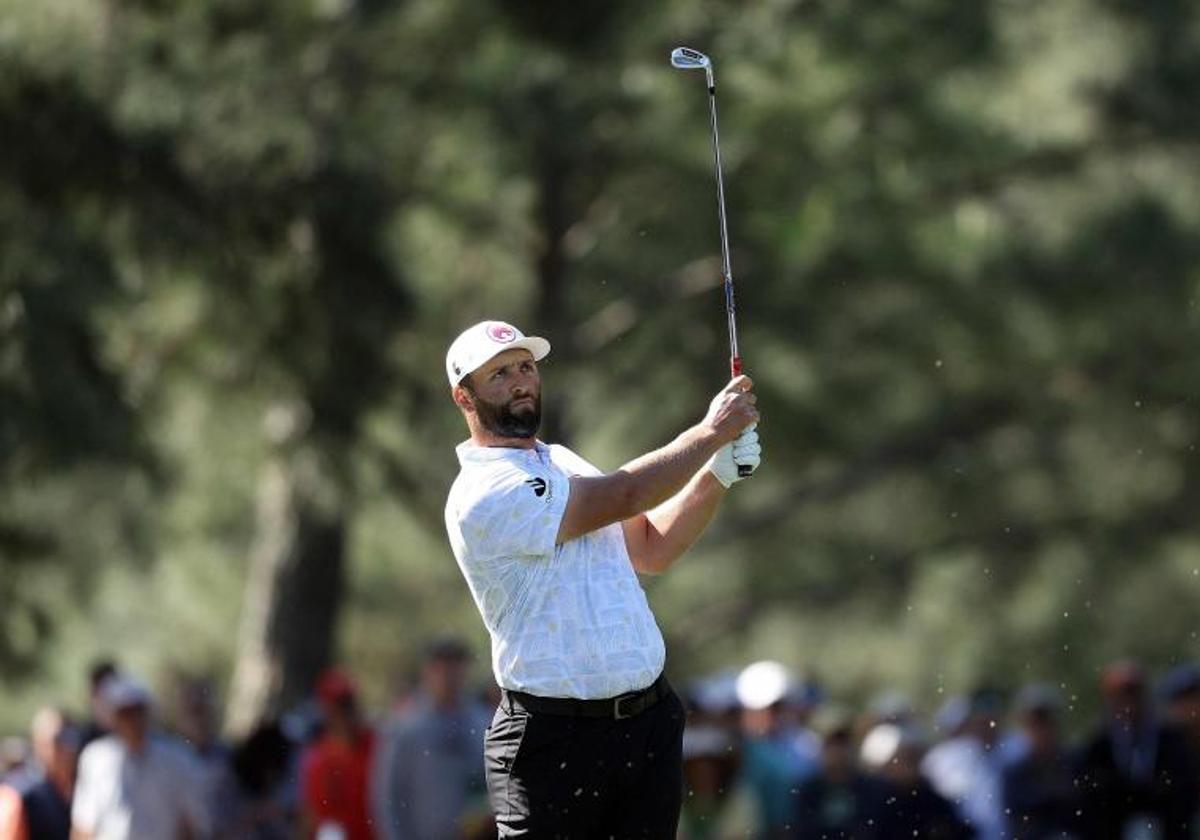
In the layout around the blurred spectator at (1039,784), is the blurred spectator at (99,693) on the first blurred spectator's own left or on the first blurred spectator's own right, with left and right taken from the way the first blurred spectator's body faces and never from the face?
on the first blurred spectator's own right

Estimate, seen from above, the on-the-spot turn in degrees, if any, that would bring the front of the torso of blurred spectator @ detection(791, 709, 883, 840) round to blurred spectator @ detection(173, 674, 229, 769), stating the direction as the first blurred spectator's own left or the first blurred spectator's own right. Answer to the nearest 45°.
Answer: approximately 90° to the first blurred spectator's own right

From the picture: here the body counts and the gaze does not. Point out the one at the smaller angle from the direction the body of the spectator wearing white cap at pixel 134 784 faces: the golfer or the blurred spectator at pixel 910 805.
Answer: the golfer

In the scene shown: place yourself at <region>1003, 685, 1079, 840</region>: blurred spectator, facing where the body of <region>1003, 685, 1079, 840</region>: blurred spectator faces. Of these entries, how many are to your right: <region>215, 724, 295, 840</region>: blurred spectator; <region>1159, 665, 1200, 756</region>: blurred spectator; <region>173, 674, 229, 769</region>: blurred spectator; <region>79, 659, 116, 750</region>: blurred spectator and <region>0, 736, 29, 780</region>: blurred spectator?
4

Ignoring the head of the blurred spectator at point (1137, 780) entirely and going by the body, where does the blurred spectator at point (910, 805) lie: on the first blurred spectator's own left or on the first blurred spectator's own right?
on the first blurred spectator's own right

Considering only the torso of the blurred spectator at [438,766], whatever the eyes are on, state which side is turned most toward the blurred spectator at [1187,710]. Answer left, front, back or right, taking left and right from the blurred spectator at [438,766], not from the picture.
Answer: left

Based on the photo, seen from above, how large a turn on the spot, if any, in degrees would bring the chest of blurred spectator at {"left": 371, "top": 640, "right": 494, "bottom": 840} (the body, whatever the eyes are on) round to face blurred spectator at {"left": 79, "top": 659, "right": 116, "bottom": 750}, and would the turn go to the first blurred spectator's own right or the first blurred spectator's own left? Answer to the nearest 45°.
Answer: approximately 135° to the first blurred spectator's own right

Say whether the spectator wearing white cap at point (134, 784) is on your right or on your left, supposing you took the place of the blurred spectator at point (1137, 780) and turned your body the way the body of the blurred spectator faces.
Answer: on your right
